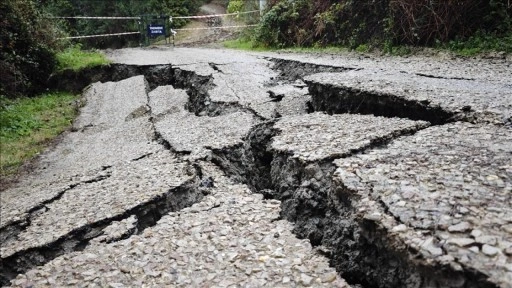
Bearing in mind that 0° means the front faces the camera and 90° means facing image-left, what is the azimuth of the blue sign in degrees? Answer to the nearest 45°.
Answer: approximately 0°

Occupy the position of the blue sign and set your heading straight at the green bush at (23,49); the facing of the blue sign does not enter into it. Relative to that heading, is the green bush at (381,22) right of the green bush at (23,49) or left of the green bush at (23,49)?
left

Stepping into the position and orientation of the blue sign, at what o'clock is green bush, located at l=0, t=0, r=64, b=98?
The green bush is roughly at 1 o'clock from the blue sign.

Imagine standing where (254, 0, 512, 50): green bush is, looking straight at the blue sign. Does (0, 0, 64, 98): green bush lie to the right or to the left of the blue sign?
left

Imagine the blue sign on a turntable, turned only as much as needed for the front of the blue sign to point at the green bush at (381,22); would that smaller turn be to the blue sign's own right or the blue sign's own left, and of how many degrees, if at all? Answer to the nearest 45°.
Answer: approximately 45° to the blue sign's own left
